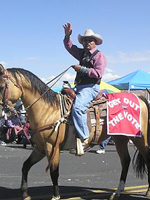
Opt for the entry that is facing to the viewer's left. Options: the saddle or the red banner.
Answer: the saddle

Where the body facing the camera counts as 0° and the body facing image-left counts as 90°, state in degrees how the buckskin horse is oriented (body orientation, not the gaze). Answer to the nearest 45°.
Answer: approximately 90°

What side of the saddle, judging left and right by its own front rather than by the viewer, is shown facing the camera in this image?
left

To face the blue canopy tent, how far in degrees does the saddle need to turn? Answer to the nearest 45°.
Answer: approximately 90° to its right

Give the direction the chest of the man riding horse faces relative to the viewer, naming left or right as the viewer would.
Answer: facing the viewer and to the left of the viewer

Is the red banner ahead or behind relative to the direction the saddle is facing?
behind

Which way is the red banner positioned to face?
toward the camera

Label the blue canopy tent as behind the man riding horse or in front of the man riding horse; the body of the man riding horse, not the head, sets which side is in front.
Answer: behind
